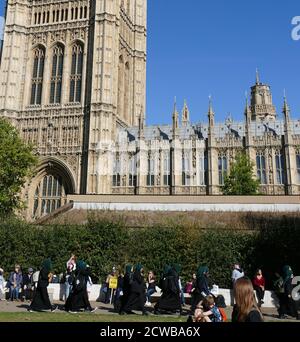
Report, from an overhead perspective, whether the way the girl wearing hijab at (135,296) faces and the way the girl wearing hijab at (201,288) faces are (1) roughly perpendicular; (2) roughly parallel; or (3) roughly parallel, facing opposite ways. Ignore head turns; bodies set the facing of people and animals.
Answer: roughly parallel

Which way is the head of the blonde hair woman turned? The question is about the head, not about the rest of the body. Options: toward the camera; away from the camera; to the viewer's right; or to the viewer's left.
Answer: away from the camera
